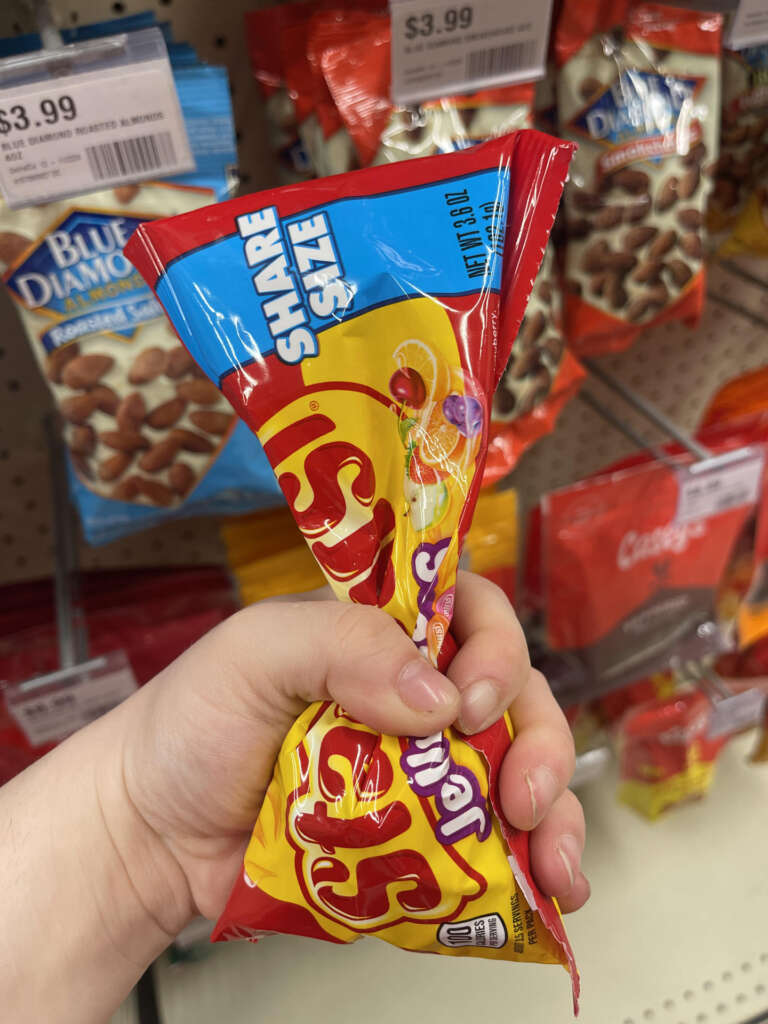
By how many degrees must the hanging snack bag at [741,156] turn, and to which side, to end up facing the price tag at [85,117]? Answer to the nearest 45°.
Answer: approximately 45° to its right
